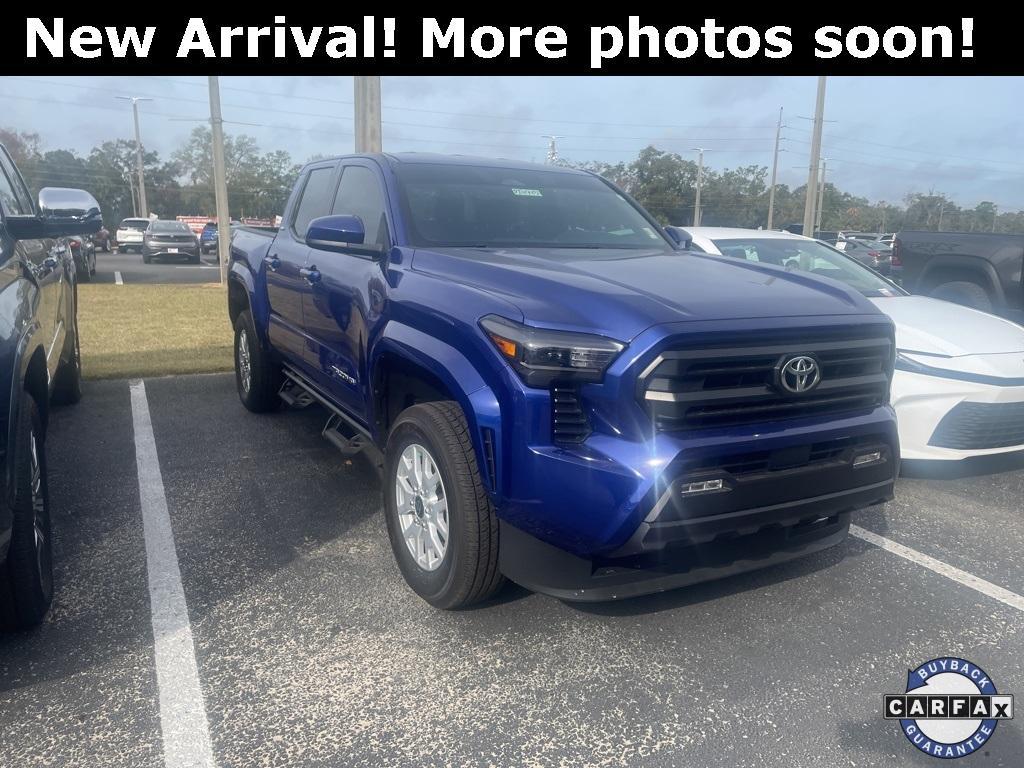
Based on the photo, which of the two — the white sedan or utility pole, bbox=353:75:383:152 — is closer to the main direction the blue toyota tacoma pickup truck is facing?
the white sedan

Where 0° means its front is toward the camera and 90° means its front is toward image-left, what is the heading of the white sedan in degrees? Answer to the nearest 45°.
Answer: approximately 315°

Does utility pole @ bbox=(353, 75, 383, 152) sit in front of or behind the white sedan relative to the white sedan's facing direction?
behind

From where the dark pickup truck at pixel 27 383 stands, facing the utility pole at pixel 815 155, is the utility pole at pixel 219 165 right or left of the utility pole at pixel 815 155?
left

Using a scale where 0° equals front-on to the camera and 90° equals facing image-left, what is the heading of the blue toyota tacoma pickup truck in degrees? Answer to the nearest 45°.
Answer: approximately 315°

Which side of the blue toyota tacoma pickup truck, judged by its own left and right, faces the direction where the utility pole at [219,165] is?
back

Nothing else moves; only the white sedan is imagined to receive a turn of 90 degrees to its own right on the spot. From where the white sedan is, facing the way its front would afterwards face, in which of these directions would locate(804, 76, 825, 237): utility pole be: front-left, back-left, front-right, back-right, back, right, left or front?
back-right
